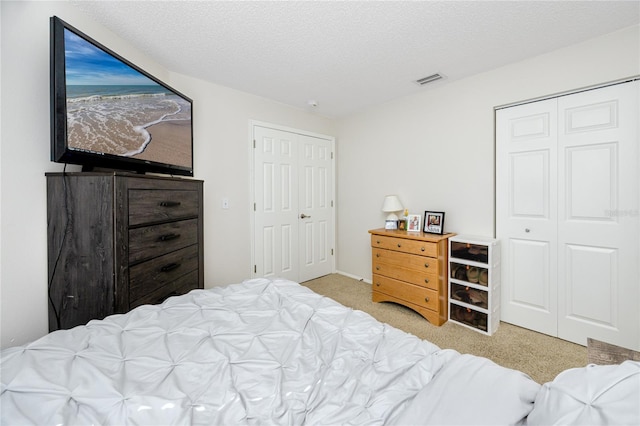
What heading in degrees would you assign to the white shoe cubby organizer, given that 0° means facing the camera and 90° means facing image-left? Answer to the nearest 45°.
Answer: approximately 45°

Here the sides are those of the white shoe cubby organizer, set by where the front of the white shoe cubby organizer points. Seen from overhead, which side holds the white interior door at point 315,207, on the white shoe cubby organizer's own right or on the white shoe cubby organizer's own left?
on the white shoe cubby organizer's own right

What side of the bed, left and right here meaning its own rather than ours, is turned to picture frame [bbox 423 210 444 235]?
right

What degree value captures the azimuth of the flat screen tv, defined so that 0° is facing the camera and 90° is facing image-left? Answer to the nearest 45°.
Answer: approximately 315°

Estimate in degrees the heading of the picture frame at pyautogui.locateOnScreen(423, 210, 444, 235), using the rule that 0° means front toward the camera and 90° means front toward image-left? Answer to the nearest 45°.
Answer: approximately 45°

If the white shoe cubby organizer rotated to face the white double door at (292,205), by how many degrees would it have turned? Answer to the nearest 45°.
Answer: approximately 45° to its right
